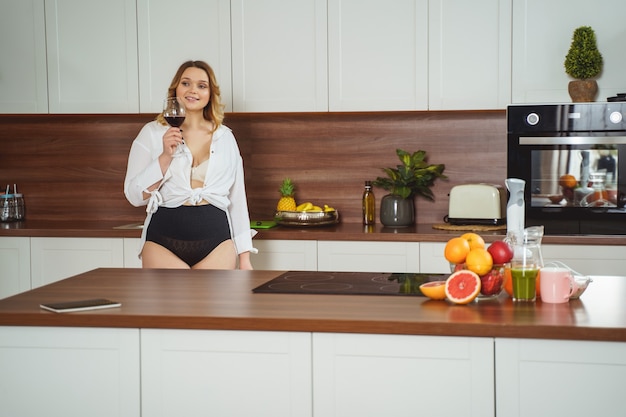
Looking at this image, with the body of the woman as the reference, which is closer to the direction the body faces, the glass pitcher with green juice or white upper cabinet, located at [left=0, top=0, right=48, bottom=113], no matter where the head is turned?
the glass pitcher with green juice

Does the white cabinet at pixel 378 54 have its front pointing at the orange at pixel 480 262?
yes

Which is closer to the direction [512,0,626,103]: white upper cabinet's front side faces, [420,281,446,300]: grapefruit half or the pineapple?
the grapefruit half

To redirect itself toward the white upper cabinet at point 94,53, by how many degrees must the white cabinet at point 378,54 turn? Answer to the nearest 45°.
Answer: approximately 90° to its right

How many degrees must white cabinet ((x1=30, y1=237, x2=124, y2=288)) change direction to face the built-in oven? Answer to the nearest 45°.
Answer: approximately 45° to its left

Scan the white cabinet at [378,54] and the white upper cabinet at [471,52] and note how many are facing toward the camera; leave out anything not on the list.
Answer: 2

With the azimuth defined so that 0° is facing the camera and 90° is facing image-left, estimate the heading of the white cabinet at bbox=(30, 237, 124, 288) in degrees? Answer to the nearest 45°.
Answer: approximately 0°
